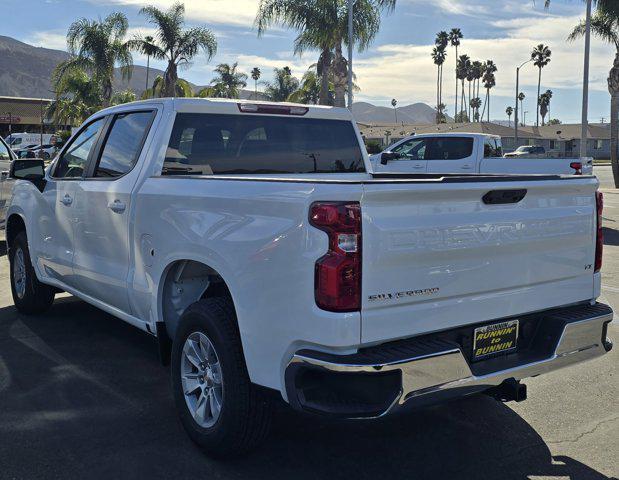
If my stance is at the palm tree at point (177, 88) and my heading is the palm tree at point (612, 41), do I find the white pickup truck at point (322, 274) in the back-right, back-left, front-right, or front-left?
front-right

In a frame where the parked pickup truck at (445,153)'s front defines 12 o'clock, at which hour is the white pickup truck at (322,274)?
The white pickup truck is roughly at 9 o'clock from the parked pickup truck.

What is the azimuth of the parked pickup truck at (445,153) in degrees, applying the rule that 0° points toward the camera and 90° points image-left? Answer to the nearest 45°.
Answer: approximately 90°

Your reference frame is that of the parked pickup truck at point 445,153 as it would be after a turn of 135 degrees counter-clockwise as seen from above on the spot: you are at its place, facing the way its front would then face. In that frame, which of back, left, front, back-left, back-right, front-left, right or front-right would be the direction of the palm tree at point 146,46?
back

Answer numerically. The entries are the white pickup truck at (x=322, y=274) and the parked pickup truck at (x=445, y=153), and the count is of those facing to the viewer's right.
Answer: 0

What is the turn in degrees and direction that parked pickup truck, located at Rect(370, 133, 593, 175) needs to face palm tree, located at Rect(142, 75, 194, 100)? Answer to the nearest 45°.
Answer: approximately 45° to its right

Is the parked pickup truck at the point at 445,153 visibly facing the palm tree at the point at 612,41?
no

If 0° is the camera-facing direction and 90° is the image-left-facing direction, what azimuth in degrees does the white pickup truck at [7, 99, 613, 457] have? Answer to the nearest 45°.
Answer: approximately 135°

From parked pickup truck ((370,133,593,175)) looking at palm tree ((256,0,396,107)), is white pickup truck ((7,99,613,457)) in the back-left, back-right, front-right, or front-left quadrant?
back-left

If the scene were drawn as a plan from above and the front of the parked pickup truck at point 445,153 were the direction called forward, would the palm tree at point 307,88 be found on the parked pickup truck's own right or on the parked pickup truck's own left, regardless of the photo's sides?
on the parked pickup truck's own right

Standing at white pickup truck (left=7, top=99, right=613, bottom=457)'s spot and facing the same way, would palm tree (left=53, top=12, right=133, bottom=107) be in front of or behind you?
in front
